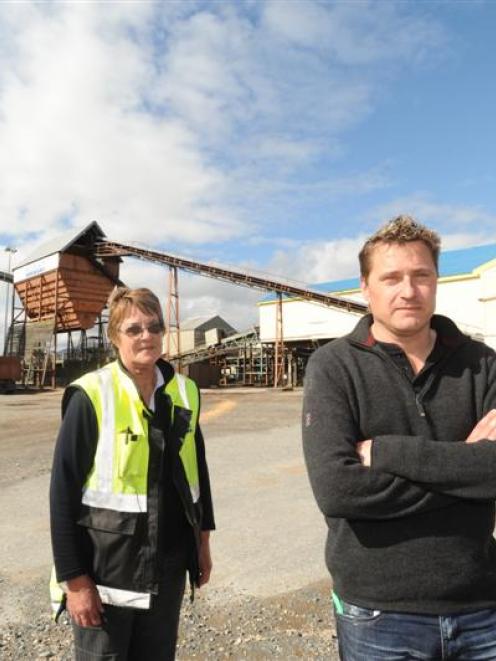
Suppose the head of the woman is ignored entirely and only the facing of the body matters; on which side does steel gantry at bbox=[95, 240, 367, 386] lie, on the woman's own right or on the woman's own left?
on the woman's own left

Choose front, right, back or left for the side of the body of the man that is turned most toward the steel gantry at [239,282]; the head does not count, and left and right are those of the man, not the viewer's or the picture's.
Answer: back

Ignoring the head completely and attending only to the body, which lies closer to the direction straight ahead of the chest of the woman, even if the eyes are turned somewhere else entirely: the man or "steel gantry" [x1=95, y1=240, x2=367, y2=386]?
the man

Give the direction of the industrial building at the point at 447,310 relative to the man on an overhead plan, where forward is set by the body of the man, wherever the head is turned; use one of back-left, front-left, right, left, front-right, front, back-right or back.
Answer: back

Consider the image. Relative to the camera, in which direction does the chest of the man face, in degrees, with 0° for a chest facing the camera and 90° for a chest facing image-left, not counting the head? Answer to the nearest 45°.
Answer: approximately 0°

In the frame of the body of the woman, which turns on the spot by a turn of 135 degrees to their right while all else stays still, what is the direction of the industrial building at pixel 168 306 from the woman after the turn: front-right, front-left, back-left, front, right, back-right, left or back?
right

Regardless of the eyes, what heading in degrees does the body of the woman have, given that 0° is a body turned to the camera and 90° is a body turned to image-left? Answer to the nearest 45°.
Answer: approximately 315°

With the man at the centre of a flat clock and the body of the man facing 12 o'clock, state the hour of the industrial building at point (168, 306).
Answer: The industrial building is roughly at 5 o'clock from the man.
